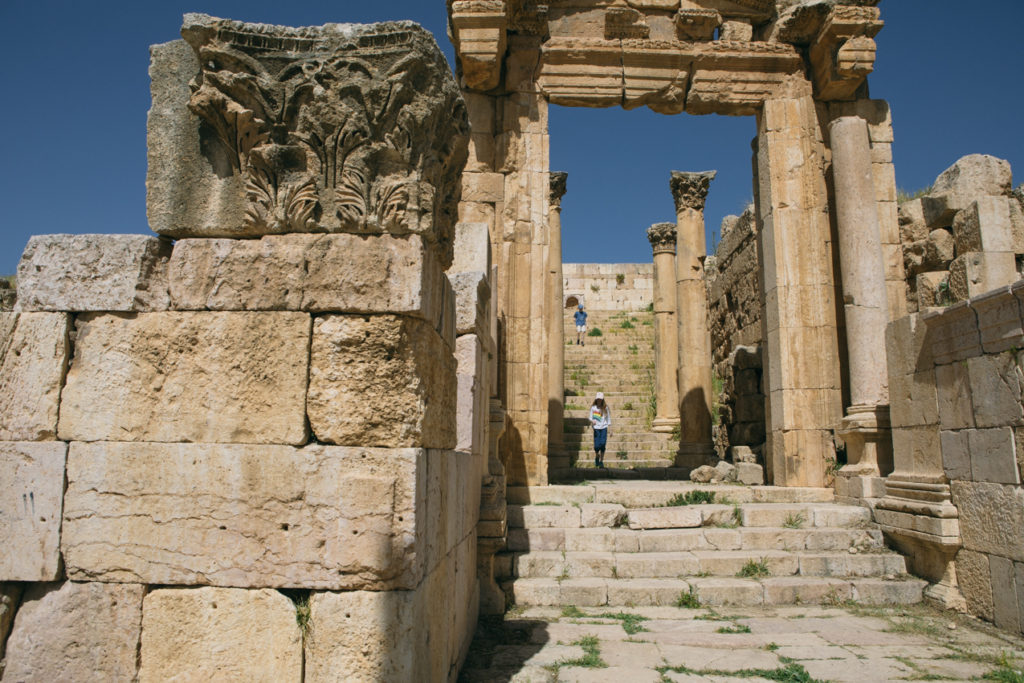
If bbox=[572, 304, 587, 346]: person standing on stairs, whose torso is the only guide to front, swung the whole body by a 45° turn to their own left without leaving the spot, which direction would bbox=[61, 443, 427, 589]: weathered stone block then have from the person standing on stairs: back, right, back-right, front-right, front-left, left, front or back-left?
front-right

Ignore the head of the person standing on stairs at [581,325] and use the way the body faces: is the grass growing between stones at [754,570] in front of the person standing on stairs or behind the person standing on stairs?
in front

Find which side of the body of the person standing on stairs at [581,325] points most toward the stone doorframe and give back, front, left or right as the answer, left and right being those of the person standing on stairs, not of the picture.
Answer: front

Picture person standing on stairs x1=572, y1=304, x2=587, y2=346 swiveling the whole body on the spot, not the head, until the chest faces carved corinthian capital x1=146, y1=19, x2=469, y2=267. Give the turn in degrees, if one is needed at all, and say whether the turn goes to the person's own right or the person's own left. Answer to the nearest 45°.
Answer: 0° — they already face it

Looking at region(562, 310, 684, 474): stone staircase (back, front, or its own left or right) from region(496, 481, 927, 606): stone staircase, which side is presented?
front

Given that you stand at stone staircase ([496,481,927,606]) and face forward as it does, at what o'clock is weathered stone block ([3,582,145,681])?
The weathered stone block is roughly at 1 o'clock from the stone staircase.

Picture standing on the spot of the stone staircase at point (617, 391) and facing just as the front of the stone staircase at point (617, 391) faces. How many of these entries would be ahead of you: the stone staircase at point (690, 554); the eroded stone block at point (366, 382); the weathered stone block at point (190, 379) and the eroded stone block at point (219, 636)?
4

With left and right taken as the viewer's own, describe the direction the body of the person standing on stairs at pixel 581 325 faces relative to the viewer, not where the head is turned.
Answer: facing the viewer

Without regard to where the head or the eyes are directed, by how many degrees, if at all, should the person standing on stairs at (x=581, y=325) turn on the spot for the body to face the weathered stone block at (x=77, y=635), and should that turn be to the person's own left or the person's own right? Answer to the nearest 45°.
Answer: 0° — they already face it

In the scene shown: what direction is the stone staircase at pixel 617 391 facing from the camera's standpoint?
toward the camera

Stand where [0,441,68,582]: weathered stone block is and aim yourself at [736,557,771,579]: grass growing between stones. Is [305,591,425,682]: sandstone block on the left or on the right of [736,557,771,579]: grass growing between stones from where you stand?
right

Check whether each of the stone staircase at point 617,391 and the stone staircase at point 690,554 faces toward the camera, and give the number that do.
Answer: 2

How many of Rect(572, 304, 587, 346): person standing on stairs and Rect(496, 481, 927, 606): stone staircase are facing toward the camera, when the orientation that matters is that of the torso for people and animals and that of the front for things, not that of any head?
2
